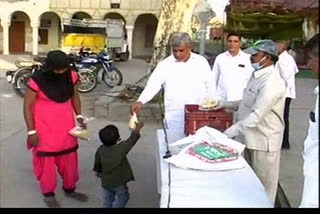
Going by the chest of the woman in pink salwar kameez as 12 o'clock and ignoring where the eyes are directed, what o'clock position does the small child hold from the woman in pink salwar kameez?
The small child is roughly at 12 o'clock from the woman in pink salwar kameez.

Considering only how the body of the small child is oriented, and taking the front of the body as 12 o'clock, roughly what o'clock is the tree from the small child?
The tree is roughly at 11 o'clock from the small child.

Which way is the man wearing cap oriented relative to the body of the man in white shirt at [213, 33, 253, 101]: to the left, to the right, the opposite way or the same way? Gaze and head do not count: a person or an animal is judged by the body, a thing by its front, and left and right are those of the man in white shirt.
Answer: to the right

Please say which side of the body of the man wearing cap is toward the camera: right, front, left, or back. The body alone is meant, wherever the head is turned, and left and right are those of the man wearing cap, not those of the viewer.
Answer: left

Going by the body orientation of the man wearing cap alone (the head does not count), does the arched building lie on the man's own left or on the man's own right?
on the man's own right

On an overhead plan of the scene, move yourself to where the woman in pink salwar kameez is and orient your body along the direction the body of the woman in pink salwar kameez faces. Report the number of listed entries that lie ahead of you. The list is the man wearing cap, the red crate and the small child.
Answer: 3

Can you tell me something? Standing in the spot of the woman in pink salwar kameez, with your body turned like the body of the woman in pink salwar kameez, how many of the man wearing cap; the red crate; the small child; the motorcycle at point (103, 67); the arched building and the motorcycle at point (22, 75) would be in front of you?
3

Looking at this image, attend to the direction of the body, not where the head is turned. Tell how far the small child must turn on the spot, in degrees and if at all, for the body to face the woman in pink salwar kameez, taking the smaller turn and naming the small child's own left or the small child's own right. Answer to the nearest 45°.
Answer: approximately 90° to the small child's own left

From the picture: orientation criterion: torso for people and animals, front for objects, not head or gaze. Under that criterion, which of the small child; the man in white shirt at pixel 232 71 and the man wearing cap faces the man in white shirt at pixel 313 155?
the man in white shirt at pixel 232 71

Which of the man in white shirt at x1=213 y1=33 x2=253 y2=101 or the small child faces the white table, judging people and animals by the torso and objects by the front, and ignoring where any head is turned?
the man in white shirt
